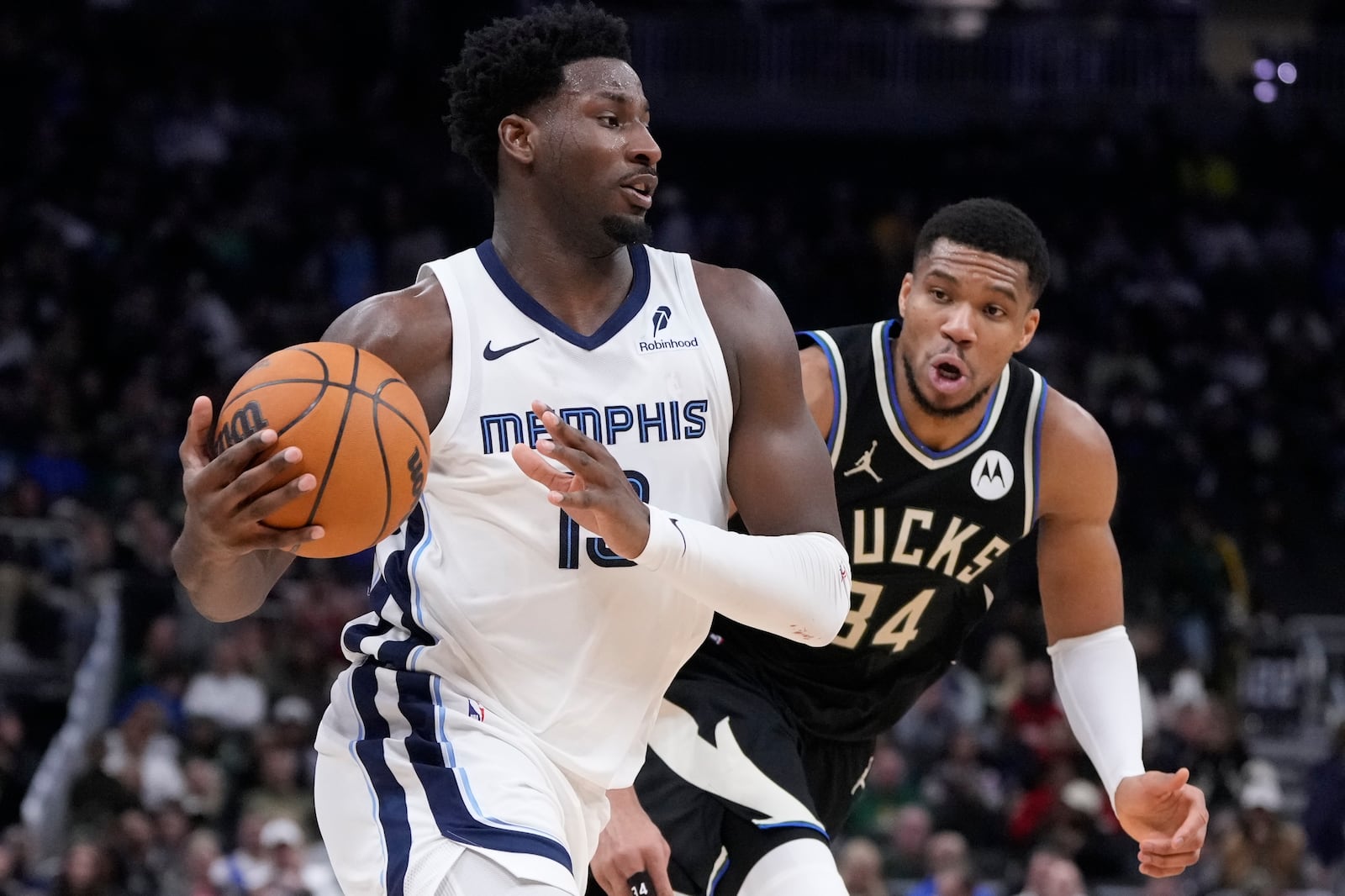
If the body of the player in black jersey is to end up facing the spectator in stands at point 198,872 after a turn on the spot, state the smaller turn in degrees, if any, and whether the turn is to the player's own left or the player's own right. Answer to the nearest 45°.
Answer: approximately 135° to the player's own right

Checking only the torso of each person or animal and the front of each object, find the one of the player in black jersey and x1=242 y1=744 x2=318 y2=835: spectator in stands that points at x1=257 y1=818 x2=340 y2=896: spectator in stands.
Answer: x1=242 y1=744 x2=318 y2=835: spectator in stands

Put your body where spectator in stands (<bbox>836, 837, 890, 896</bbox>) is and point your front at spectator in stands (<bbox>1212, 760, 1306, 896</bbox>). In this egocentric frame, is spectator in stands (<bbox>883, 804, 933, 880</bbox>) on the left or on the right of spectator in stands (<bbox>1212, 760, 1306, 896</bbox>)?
left

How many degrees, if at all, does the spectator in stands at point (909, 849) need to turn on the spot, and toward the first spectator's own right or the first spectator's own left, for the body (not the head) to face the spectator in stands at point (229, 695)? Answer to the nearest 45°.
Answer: approximately 90° to the first spectator's own right

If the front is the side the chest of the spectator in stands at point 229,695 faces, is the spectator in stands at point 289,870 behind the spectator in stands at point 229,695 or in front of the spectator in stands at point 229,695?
in front

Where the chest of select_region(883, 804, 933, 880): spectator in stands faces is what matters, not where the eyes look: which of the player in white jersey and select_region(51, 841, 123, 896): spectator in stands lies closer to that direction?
the player in white jersey

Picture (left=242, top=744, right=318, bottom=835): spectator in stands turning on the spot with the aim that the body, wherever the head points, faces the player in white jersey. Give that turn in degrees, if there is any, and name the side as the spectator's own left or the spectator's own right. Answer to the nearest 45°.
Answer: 0° — they already face them

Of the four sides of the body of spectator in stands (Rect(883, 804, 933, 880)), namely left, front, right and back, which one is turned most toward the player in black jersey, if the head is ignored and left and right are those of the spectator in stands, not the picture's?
front

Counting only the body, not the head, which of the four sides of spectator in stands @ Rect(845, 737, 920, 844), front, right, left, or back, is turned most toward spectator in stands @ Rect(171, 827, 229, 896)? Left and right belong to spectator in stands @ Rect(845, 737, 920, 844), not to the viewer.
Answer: right

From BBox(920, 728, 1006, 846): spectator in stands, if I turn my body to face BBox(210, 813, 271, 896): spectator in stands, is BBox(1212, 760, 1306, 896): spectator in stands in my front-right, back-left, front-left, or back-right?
back-left

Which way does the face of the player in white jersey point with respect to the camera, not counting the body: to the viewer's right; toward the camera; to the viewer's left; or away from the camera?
to the viewer's right

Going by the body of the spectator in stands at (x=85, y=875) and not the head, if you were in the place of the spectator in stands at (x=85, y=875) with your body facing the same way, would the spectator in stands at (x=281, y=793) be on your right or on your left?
on your left

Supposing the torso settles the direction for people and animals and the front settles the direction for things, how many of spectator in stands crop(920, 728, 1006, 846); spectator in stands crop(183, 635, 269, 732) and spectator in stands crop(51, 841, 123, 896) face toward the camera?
3

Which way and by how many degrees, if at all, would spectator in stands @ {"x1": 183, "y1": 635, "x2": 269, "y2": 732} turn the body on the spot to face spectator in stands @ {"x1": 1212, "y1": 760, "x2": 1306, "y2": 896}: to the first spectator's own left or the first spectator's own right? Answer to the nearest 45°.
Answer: approximately 45° to the first spectator's own left

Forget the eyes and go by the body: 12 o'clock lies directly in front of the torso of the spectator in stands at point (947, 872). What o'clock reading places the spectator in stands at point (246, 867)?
the spectator in stands at point (246, 867) is roughly at 3 o'clock from the spectator in stands at point (947, 872).
